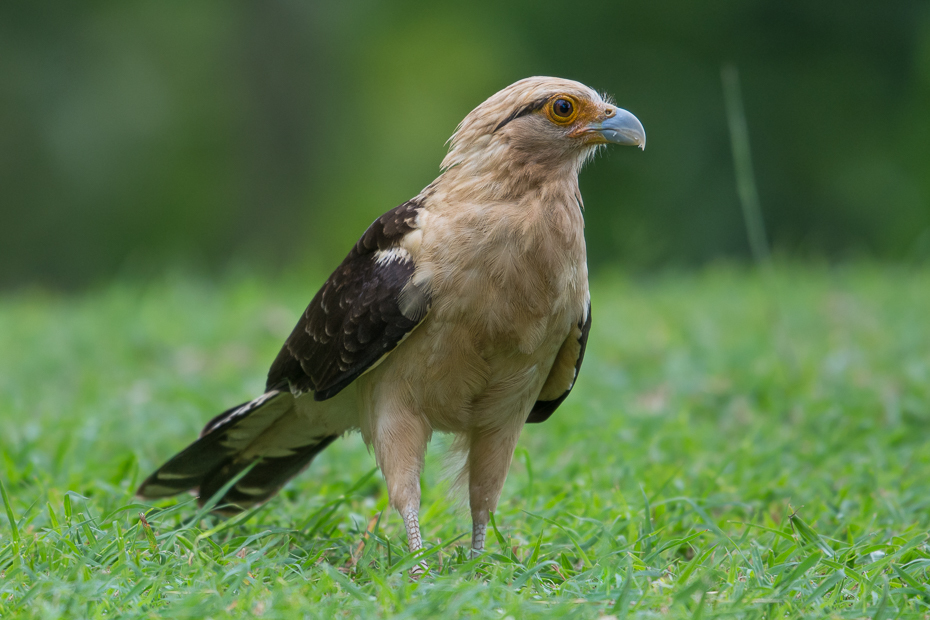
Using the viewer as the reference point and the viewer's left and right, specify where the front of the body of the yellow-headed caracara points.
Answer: facing the viewer and to the right of the viewer
